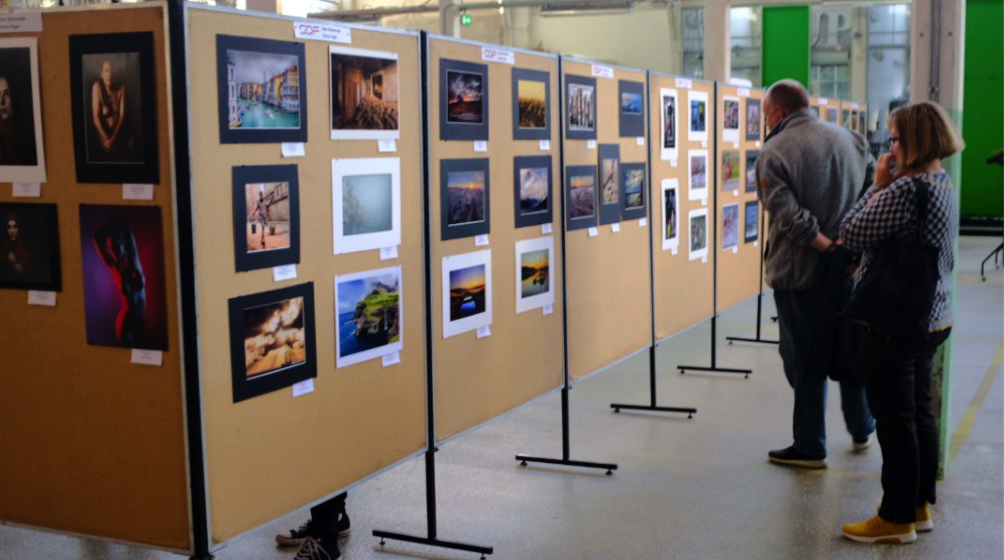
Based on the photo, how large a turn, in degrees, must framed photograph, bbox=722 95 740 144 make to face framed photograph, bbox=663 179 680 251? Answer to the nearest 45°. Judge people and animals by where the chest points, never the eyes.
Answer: approximately 45° to its right

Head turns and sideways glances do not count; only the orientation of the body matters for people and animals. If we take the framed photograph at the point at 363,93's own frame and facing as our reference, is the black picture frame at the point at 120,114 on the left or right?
on its right

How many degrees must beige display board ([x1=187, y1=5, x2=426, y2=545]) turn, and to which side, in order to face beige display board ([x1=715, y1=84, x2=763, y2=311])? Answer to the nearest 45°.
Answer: approximately 90° to its left

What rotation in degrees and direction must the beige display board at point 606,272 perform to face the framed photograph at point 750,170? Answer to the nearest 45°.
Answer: approximately 135° to its left

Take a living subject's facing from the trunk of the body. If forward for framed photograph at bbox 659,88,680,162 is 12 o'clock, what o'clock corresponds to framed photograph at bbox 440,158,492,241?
framed photograph at bbox 440,158,492,241 is roughly at 2 o'clock from framed photograph at bbox 659,88,680,162.

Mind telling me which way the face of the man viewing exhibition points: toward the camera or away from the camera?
away from the camera

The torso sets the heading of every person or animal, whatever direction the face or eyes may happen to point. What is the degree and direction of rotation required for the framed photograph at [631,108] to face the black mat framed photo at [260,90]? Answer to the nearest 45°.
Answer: approximately 45° to its right

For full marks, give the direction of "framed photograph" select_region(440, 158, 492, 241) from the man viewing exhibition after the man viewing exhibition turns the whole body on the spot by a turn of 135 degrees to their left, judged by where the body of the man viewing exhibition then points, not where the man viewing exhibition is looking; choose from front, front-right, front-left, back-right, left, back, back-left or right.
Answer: front-right

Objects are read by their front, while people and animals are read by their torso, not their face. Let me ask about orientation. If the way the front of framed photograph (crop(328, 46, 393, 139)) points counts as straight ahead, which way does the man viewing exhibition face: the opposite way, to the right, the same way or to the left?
the opposite way

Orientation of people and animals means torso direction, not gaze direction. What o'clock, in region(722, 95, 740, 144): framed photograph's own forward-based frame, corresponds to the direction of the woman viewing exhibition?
The woman viewing exhibition is roughly at 1 o'clock from the framed photograph.

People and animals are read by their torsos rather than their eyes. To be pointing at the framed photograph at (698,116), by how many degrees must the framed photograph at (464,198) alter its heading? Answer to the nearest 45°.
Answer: approximately 90° to its left
